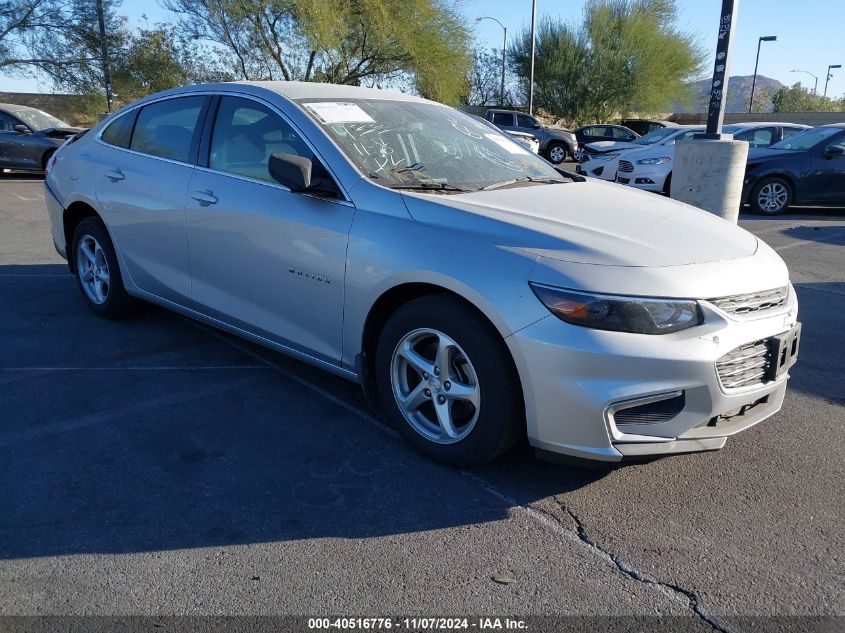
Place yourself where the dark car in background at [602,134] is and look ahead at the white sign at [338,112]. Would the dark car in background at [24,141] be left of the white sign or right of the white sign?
right

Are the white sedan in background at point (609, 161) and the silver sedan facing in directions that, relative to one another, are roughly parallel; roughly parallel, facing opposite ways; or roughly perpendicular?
roughly perpendicular

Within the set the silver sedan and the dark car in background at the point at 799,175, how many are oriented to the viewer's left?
1

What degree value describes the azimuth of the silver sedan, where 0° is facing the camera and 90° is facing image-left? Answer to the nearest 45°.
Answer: approximately 315°

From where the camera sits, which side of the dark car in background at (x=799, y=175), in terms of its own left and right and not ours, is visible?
left

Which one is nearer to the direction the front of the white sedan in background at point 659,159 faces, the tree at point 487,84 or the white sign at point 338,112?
the white sign

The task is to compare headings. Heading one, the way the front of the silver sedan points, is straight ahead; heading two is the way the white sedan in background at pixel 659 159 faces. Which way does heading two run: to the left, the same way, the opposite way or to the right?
to the right

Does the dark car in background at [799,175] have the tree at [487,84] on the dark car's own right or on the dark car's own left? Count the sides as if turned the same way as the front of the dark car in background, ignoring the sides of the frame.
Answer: on the dark car's own right

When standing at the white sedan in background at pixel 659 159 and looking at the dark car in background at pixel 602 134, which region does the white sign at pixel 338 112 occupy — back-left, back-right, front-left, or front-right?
back-left

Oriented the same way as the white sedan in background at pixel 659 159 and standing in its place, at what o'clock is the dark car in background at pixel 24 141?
The dark car in background is roughly at 1 o'clock from the white sedan in background.

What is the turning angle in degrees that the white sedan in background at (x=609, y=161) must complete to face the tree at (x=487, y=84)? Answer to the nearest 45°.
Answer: approximately 135° to its right

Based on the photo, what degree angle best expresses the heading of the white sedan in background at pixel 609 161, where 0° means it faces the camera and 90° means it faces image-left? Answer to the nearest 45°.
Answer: approximately 45°

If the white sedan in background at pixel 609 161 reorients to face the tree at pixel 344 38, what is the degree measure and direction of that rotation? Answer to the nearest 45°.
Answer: approximately 90° to its right
